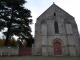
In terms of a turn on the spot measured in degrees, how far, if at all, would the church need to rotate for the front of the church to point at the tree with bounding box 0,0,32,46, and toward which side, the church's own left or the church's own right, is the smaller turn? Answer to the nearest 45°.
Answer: approximately 90° to the church's own right

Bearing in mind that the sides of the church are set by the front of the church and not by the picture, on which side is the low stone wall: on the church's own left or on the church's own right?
on the church's own right

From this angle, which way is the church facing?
toward the camera

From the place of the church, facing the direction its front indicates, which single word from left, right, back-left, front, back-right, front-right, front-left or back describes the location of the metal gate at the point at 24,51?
right
